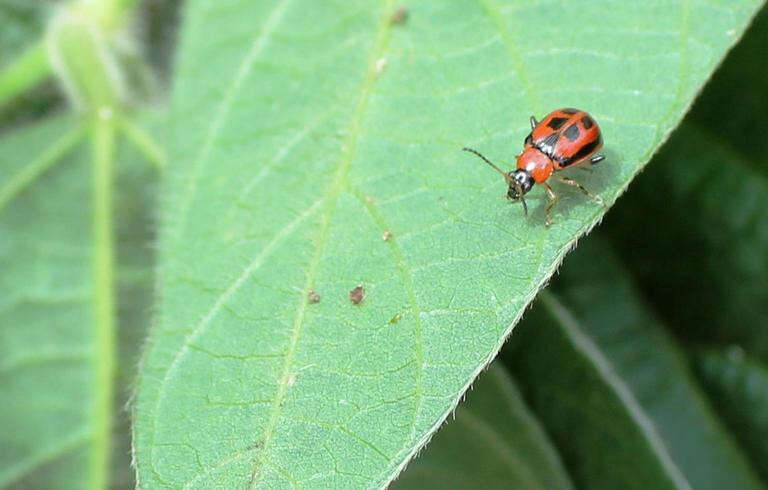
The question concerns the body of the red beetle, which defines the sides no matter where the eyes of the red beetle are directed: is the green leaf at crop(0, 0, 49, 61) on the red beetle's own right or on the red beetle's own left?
on the red beetle's own right

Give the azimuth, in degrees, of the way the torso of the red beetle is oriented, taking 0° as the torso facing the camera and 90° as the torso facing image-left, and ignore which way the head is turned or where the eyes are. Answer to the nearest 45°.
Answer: approximately 45°

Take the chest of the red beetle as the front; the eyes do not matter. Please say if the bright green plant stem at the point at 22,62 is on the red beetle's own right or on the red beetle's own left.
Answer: on the red beetle's own right

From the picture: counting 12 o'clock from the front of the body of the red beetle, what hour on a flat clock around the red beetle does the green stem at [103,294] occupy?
The green stem is roughly at 2 o'clock from the red beetle.

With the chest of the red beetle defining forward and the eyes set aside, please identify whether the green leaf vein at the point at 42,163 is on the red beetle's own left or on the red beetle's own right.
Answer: on the red beetle's own right

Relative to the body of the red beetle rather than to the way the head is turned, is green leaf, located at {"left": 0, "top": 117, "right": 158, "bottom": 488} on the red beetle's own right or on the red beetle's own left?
on the red beetle's own right
